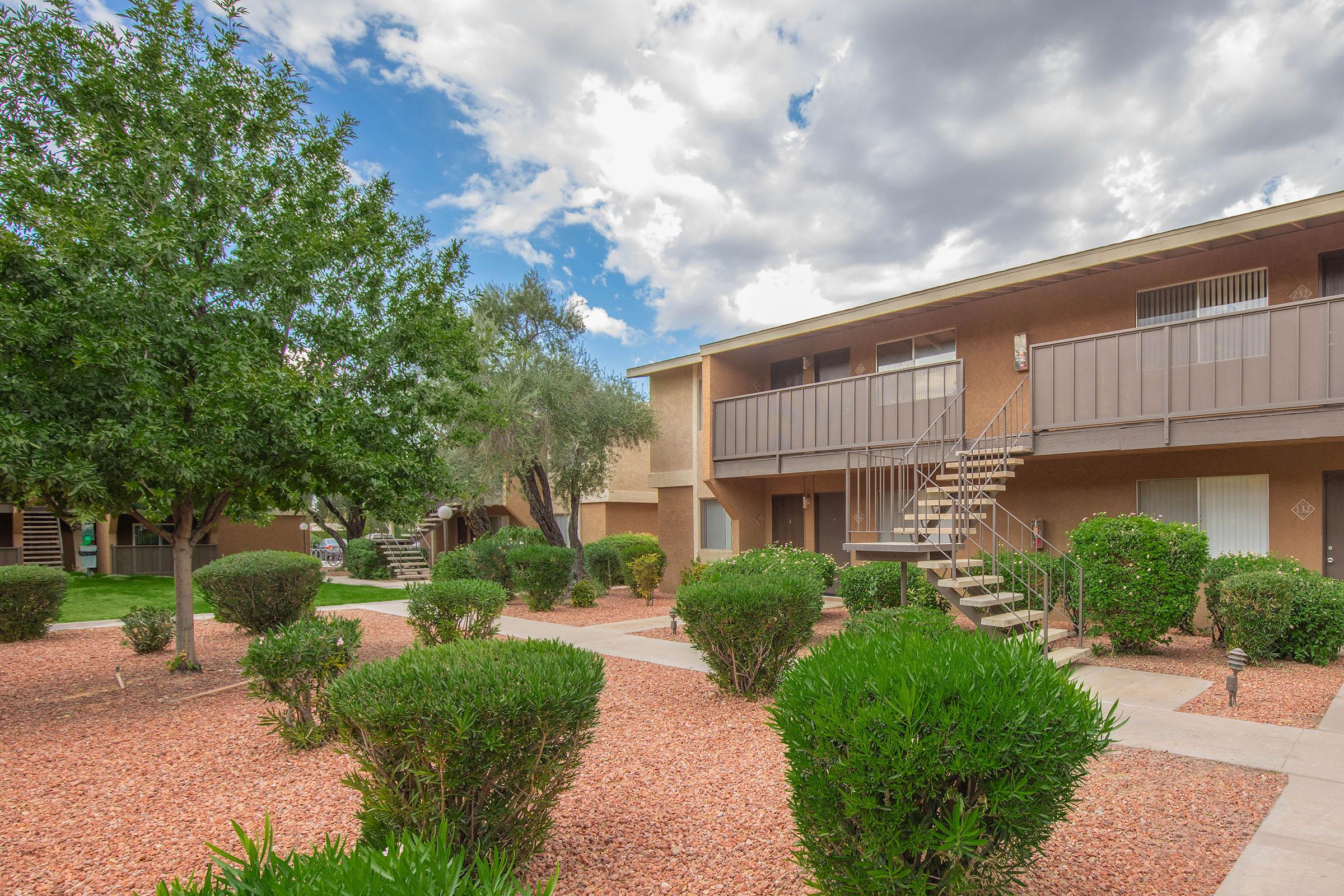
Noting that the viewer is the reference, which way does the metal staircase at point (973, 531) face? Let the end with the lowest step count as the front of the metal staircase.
facing the viewer and to the right of the viewer

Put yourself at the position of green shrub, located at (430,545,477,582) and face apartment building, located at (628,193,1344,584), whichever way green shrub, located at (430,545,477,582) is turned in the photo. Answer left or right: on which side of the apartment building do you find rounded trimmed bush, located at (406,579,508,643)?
right

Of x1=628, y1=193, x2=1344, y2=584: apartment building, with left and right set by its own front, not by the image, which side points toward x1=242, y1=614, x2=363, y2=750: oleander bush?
front

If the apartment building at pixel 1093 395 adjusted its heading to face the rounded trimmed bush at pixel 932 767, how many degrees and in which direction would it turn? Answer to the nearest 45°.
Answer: approximately 45° to its left
